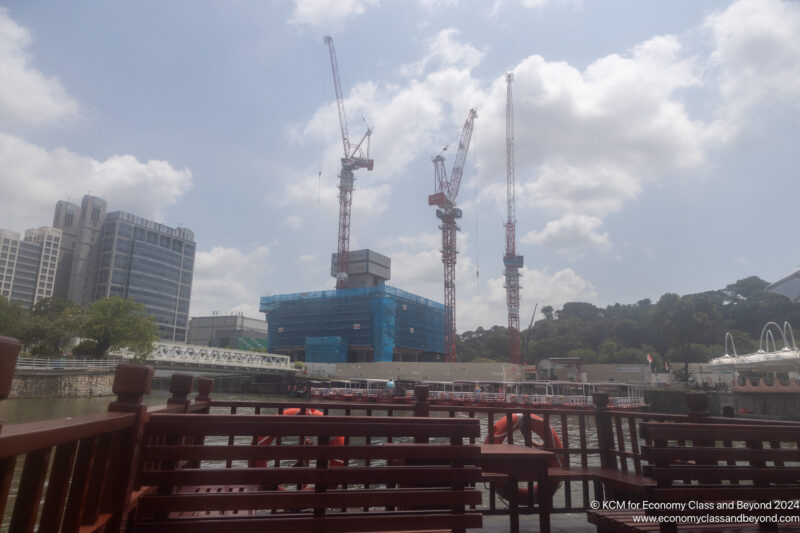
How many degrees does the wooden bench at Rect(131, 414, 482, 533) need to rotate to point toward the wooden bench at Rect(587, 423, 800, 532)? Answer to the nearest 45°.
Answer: approximately 90° to its right

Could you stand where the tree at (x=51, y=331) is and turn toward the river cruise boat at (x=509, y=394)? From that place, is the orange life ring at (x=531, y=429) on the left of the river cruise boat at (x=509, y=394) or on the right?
right

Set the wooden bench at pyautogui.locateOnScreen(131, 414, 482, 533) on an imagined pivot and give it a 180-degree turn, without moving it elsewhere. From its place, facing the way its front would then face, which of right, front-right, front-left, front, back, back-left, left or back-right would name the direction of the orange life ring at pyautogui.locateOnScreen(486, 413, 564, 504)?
back-left

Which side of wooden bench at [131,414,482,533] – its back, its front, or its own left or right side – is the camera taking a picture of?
back

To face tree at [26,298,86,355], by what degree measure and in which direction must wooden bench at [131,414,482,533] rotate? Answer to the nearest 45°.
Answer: approximately 45° to its left
